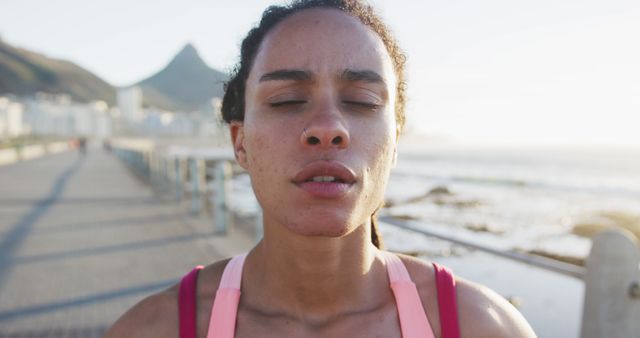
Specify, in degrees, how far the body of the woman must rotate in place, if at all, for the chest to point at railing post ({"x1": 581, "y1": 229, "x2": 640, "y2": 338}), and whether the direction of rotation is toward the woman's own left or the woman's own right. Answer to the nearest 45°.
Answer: approximately 135° to the woman's own left

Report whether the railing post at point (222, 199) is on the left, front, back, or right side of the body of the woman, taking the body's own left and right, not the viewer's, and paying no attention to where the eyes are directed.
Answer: back

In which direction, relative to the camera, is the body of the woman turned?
toward the camera

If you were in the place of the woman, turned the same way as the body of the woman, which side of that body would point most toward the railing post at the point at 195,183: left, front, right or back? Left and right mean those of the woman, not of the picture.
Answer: back
